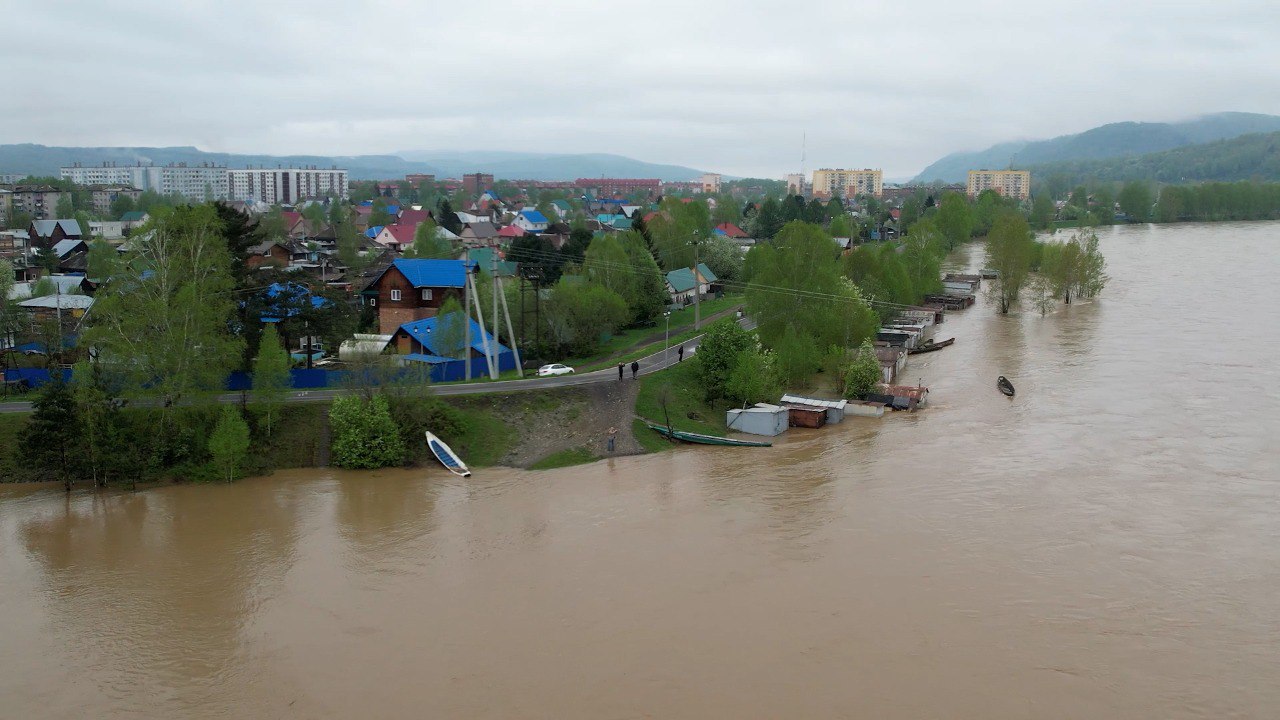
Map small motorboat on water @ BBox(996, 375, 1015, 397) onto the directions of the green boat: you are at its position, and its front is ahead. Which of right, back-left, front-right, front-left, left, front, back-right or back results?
back-right

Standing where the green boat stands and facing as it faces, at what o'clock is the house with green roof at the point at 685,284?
The house with green roof is roughly at 3 o'clock from the green boat.

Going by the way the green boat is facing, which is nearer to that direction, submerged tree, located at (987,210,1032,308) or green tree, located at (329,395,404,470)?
the green tree

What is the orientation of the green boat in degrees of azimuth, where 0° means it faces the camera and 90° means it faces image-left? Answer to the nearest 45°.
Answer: approximately 90°

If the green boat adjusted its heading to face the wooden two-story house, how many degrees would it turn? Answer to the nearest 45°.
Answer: approximately 45° to its right

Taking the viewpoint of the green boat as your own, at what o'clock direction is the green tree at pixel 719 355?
The green tree is roughly at 3 o'clock from the green boat.

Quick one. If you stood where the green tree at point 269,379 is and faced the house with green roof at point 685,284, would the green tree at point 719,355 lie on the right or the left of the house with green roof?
right

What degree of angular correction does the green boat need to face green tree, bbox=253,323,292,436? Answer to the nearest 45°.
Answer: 0° — it already faces it
